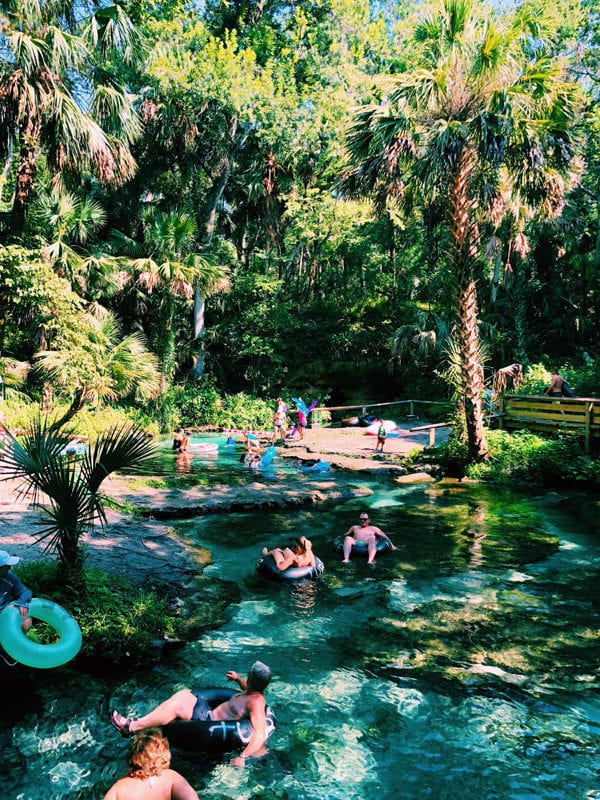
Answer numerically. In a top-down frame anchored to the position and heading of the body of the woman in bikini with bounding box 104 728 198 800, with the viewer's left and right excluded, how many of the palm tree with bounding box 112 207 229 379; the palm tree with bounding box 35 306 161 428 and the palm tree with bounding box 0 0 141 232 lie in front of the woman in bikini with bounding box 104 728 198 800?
3

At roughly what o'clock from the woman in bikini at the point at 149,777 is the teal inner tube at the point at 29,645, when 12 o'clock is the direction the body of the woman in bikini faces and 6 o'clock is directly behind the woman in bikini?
The teal inner tube is roughly at 11 o'clock from the woman in bikini.

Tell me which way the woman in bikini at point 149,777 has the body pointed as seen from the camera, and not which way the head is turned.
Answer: away from the camera

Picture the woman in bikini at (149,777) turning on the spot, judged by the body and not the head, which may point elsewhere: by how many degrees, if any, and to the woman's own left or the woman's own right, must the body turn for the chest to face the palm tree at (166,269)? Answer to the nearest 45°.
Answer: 0° — they already face it

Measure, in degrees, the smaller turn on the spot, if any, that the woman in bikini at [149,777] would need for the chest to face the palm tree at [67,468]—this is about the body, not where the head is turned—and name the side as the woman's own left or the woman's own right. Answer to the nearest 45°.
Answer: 0° — they already face it

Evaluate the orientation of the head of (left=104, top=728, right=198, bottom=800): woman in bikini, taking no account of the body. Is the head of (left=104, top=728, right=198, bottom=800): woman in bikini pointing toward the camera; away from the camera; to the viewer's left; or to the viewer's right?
away from the camera

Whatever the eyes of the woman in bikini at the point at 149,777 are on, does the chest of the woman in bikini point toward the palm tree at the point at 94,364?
yes

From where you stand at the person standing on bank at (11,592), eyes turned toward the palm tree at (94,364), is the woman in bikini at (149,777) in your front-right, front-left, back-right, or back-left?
back-right
